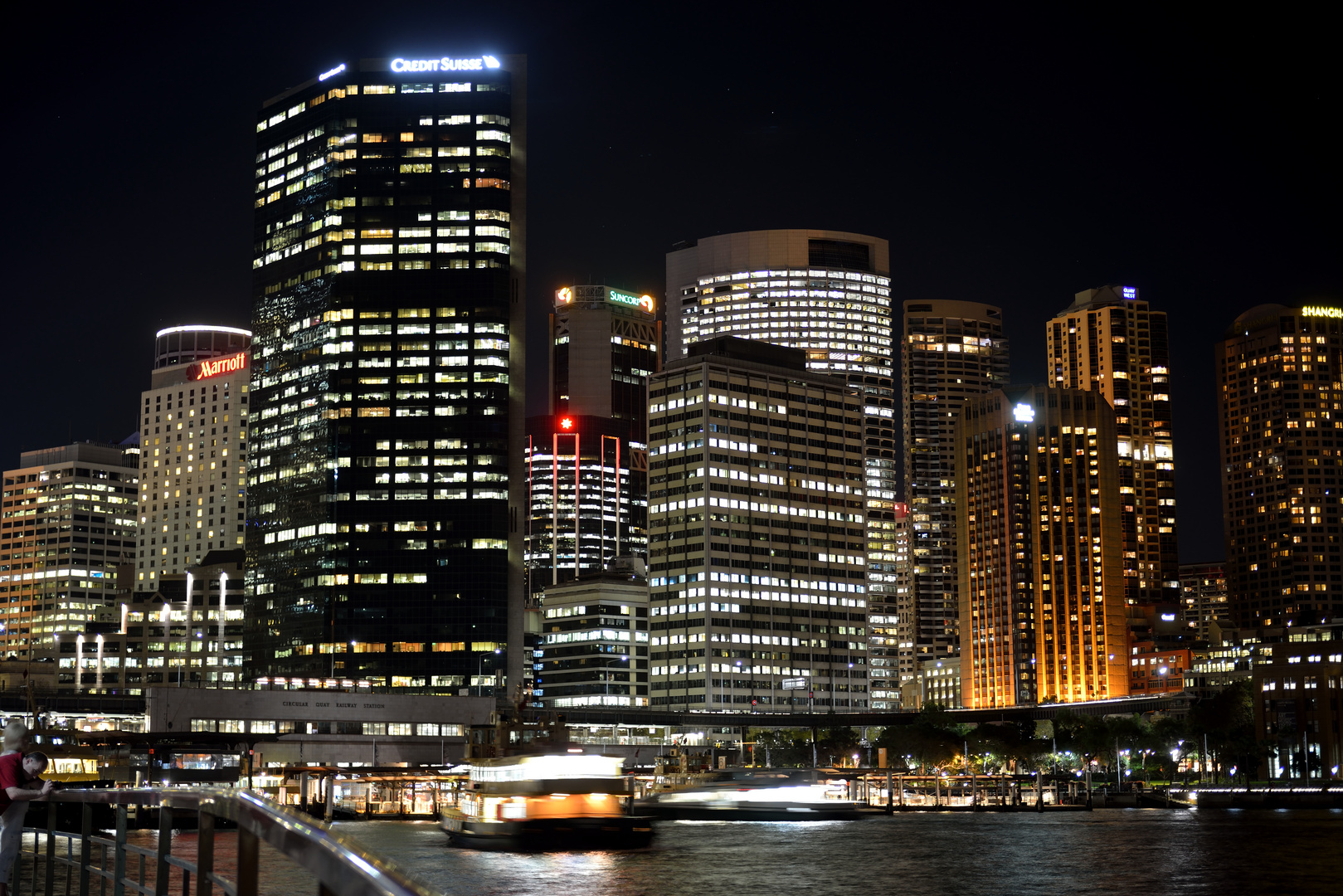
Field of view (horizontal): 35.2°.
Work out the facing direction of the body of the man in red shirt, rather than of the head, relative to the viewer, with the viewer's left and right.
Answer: facing to the right of the viewer

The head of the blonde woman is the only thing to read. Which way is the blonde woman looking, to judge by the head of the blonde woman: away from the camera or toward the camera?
away from the camera
